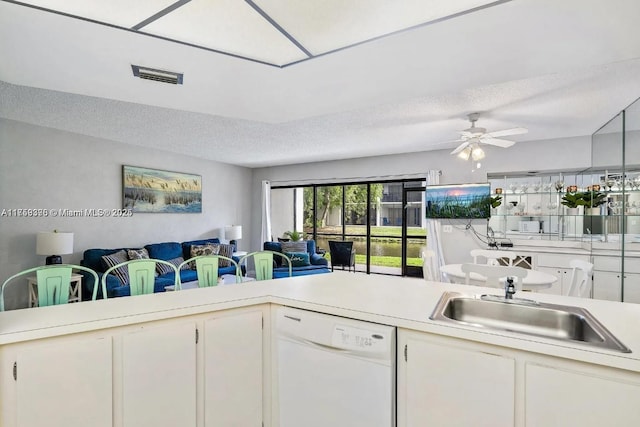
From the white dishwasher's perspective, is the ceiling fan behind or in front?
behind

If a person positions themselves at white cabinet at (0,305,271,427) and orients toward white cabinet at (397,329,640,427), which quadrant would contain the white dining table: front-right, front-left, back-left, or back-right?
front-left

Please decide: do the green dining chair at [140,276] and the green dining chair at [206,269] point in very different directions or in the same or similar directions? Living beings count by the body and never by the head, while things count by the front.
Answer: same or similar directions

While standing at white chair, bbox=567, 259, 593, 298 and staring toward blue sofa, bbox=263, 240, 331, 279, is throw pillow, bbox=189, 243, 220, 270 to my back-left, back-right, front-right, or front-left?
front-left

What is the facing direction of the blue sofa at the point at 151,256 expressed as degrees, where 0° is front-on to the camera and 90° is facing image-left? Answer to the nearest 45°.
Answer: approximately 315°

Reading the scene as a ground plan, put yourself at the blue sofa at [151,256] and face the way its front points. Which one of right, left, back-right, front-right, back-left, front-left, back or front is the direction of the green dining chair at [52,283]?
front-right

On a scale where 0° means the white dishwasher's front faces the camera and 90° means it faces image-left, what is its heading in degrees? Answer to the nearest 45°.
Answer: approximately 45°

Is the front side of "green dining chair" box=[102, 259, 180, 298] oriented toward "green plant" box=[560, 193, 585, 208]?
no

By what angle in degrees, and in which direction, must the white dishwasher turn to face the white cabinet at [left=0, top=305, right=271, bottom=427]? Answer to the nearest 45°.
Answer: approximately 45° to its right

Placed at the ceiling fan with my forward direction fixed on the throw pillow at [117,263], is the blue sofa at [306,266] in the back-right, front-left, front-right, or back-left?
front-right
